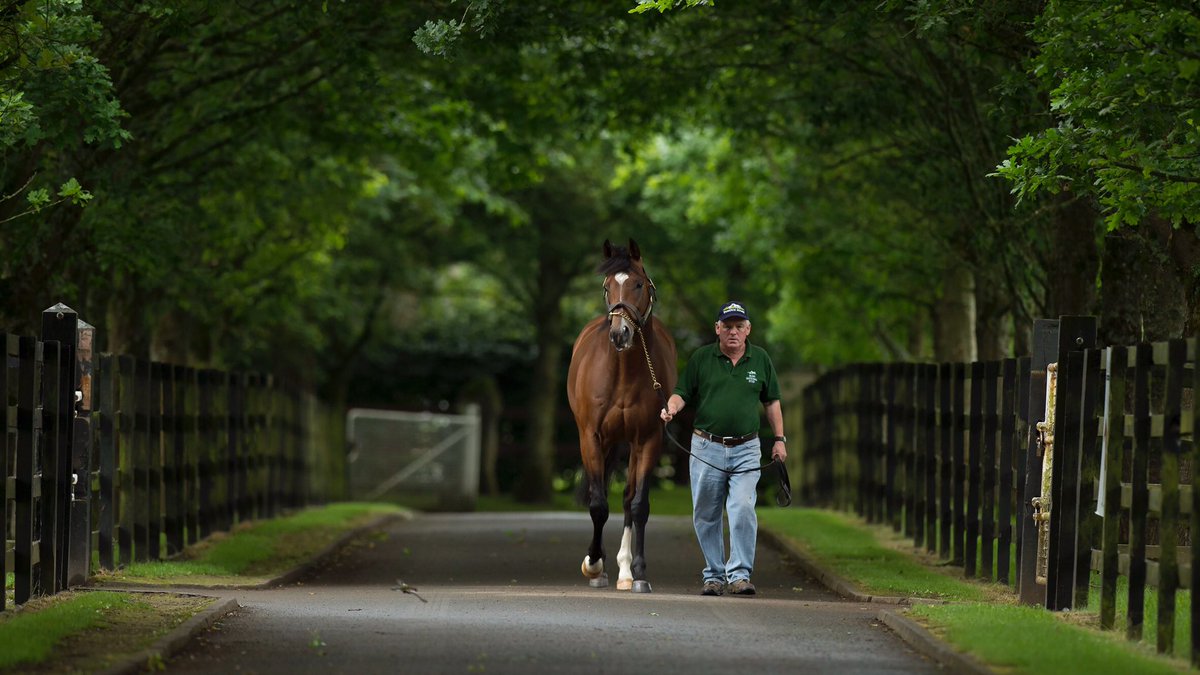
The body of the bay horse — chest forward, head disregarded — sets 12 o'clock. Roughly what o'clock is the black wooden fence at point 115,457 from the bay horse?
The black wooden fence is roughly at 3 o'clock from the bay horse.

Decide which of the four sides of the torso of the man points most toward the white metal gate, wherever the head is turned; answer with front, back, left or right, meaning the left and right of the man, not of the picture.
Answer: back

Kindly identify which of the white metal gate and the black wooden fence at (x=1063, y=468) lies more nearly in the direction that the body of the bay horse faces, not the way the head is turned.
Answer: the black wooden fence

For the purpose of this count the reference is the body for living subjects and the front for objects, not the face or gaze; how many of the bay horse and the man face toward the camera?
2

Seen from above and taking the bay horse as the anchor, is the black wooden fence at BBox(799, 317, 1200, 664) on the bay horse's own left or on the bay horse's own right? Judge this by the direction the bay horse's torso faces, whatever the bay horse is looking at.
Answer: on the bay horse's own left

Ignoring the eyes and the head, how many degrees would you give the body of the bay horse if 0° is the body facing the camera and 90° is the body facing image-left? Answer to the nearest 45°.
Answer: approximately 0°

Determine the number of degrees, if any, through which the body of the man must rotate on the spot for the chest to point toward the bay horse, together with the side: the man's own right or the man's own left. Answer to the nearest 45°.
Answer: approximately 135° to the man's own right

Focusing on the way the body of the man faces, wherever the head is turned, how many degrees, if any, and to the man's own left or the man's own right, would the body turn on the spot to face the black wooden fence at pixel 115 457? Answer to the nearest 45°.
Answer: approximately 90° to the man's own right

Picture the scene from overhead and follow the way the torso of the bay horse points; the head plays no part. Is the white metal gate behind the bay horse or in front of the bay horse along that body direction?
behind

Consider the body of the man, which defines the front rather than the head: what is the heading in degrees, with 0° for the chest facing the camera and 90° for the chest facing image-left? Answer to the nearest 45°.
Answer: approximately 0°
